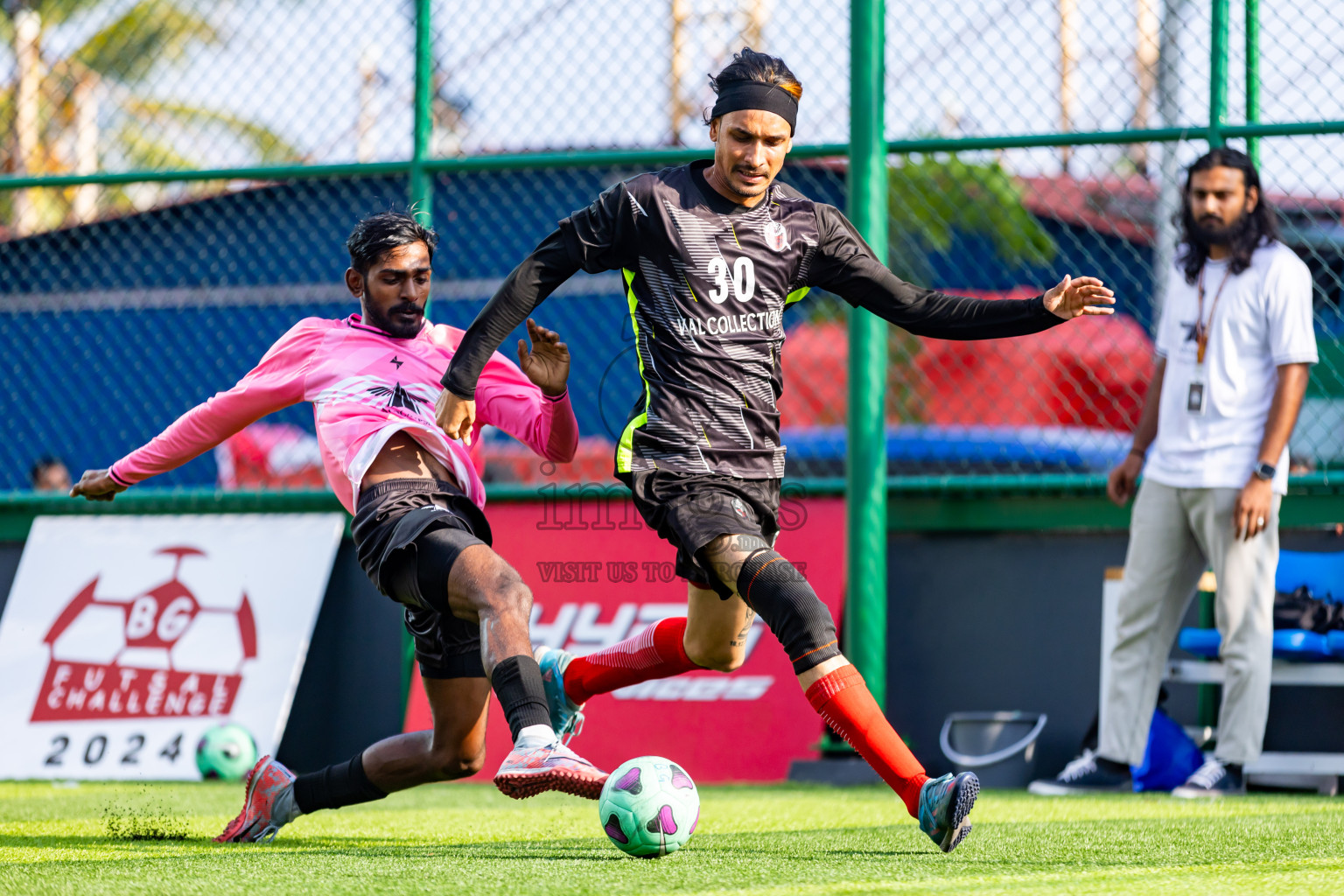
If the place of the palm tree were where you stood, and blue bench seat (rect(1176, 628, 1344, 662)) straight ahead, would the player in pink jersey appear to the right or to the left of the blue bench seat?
right

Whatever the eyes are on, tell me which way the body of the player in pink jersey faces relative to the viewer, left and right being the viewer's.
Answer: facing the viewer and to the right of the viewer

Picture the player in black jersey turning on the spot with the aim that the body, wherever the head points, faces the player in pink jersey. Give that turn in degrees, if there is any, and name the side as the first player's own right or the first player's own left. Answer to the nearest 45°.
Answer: approximately 135° to the first player's own right

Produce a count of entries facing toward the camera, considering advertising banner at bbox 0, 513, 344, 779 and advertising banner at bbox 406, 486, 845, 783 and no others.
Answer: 2

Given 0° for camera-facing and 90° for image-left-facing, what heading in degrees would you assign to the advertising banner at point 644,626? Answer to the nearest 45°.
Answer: approximately 0°

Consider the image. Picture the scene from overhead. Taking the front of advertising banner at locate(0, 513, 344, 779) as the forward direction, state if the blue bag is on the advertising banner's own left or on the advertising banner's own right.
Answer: on the advertising banner's own left

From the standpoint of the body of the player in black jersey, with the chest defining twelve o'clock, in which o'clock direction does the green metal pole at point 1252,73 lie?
The green metal pole is roughly at 7 o'clock from the player in black jersey.

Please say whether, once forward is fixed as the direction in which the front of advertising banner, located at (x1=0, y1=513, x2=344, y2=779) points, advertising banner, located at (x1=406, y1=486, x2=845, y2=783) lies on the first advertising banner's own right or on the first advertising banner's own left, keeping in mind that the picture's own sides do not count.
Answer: on the first advertising banner's own left

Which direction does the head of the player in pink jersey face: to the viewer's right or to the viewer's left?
to the viewer's right

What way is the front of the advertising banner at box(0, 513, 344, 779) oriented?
toward the camera

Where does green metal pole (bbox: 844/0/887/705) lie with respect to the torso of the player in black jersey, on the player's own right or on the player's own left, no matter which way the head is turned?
on the player's own left

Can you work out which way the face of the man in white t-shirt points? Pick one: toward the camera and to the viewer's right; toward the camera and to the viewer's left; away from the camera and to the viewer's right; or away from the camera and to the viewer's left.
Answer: toward the camera and to the viewer's left

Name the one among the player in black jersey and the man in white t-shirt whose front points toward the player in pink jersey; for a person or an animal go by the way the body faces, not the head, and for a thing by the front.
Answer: the man in white t-shirt
